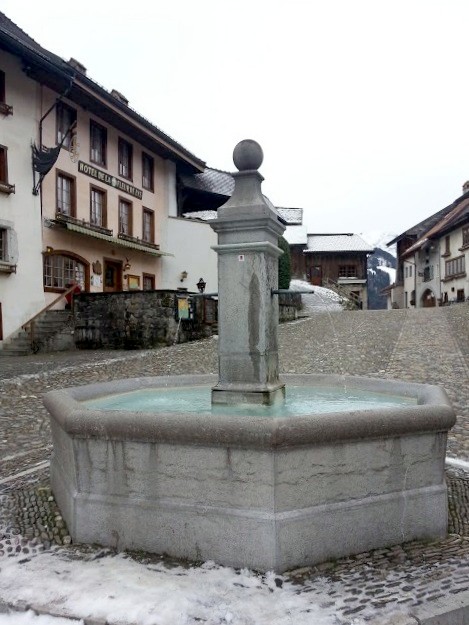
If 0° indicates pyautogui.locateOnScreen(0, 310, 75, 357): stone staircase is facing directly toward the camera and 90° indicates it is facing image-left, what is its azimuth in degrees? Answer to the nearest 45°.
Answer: approximately 45°

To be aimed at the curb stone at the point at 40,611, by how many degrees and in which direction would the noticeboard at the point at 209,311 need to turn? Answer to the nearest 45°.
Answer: approximately 45° to its right

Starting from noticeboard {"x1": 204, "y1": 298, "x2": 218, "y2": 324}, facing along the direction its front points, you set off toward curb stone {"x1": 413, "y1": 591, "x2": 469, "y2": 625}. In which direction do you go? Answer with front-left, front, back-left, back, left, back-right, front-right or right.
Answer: front-right

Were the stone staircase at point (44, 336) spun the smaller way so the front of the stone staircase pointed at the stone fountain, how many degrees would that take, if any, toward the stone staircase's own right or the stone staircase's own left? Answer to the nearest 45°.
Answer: approximately 45° to the stone staircase's own left

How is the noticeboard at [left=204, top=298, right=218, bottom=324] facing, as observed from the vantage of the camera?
facing the viewer and to the right of the viewer

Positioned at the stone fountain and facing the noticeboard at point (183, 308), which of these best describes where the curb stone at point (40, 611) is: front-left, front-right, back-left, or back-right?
back-left

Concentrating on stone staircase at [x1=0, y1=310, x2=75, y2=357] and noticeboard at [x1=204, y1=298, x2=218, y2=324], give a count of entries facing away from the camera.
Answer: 0

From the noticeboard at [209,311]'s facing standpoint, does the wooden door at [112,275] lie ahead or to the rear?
to the rear
